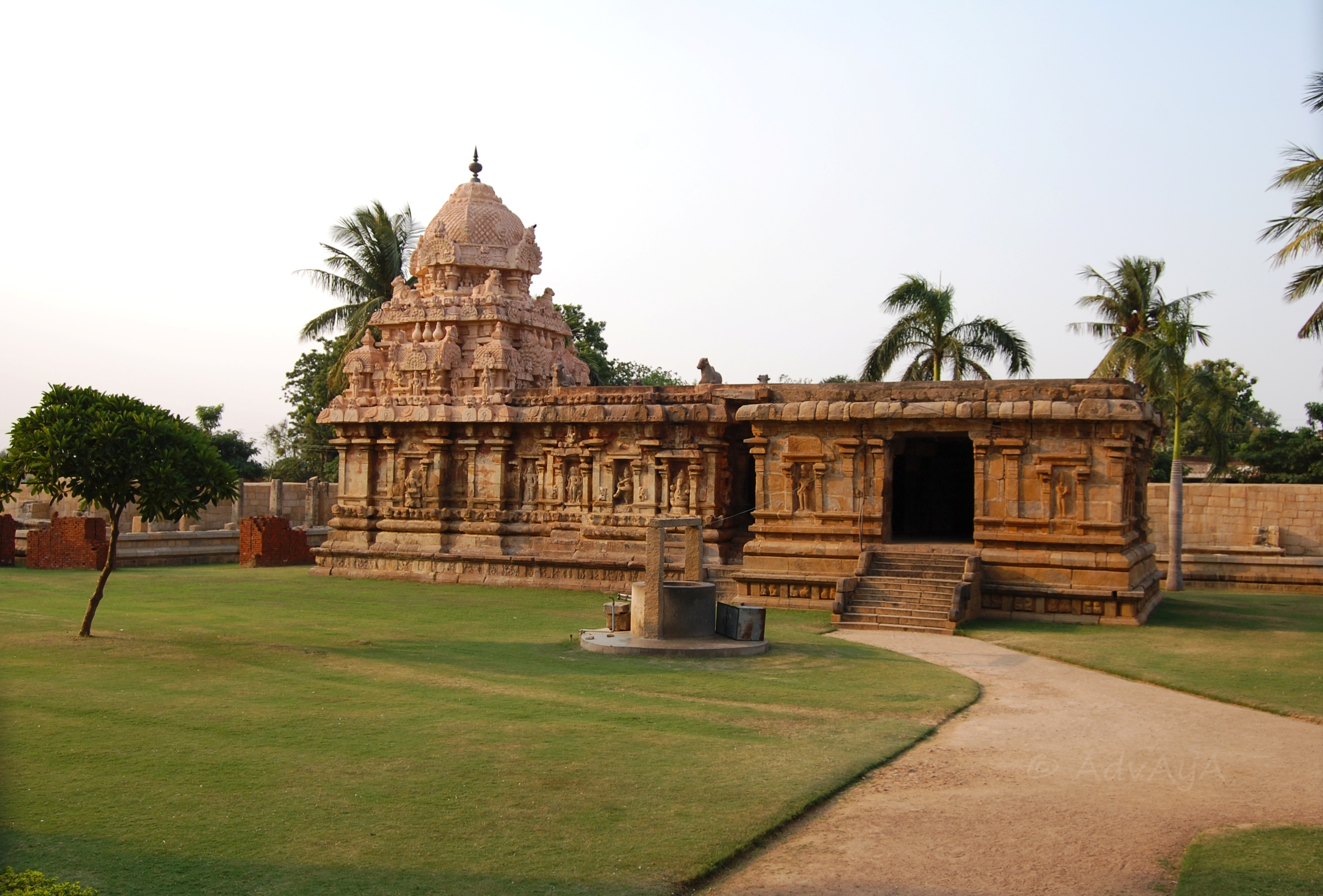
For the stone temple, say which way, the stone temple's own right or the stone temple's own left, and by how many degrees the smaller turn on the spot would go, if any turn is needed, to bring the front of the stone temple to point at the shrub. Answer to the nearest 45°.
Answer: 0° — it already faces it

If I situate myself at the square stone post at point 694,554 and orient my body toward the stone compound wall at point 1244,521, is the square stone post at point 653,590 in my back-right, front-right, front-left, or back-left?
back-right

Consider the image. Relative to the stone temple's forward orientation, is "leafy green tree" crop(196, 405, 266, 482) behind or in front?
behind

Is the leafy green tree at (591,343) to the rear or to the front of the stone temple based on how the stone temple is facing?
to the rear

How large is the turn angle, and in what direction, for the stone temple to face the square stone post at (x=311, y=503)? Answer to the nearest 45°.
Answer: approximately 135° to its right

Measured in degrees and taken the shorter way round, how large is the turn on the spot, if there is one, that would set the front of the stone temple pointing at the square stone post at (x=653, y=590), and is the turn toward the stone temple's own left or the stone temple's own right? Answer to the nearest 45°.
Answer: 0° — it already faces it

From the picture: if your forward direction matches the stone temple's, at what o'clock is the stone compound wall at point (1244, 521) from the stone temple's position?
The stone compound wall is roughly at 8 o'clock from the stone temple.

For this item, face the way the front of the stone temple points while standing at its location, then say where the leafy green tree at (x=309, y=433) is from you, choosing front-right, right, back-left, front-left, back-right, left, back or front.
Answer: back-right

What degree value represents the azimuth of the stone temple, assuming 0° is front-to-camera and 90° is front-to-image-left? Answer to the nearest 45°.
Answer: approximately 0°

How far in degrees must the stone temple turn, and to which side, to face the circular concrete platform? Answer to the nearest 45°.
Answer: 0° — it already faces it

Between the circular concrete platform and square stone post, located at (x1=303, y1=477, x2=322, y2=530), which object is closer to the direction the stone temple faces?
the circular concrete platform

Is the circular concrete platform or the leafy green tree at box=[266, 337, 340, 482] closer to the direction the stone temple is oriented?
the circular concrete platform

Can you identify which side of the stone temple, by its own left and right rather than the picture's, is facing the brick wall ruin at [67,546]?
right

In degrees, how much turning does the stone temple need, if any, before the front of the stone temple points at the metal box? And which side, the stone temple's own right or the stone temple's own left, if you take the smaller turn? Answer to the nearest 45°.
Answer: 0° — it already faces it
